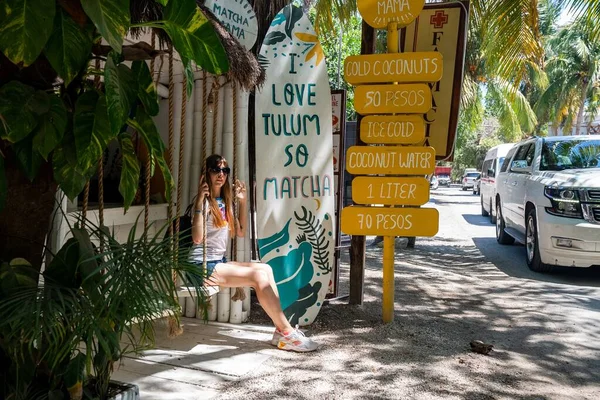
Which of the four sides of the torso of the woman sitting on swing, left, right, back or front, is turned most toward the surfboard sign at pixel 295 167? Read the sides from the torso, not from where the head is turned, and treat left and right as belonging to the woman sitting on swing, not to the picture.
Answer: left

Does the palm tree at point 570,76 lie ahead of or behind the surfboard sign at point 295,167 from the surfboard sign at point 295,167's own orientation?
behind

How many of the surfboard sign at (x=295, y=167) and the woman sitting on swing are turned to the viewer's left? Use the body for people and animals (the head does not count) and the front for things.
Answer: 0

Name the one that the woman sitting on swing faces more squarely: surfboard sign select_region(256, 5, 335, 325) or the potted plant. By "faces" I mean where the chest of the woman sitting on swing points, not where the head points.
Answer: the potted plant

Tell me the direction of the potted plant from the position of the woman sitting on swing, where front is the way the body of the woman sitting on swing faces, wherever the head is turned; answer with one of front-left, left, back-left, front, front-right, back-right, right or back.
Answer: front-right

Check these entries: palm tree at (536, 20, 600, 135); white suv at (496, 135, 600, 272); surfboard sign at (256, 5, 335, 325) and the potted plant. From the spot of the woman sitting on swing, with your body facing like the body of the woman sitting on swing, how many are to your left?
3

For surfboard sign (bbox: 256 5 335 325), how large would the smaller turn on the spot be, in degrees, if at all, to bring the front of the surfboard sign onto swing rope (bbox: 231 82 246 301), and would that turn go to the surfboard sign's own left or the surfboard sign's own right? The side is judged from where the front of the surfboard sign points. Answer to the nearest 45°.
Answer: approximately 45° to the surfboard sign's own right

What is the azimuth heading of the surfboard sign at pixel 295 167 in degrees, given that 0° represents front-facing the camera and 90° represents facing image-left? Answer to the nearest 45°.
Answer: approximately 0°

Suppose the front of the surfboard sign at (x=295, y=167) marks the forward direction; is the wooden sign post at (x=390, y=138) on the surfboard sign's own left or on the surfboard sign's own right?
on the surfboard sign's own left

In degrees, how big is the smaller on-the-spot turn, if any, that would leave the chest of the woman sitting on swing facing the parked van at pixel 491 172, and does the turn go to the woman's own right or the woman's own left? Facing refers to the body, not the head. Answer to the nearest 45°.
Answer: approximately 90° to the woman's own left

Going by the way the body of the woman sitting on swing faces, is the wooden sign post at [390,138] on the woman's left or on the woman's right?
on the woman's left

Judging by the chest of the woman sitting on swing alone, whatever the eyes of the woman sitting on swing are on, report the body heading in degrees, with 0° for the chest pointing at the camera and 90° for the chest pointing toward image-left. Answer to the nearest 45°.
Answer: approximately 315°
